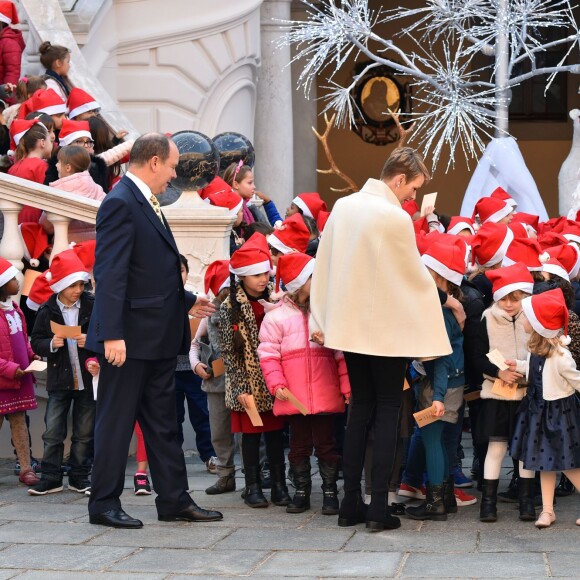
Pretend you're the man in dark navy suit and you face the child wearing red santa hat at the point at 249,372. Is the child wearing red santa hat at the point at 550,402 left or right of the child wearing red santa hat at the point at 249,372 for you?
right

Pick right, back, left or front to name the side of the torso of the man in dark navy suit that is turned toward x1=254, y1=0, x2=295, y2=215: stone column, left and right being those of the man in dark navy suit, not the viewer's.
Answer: left

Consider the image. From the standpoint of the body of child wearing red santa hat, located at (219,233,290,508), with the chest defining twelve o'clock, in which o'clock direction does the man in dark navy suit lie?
The man in dark navy suit is roughly at 3 o'clock from the child wearing red santa hat.

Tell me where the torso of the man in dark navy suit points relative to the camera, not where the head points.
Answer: to the viewer's right

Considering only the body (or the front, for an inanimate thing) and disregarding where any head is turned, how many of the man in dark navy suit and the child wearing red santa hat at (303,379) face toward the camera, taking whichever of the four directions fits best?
1

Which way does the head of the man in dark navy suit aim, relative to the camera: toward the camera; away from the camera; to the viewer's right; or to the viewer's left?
to the viewer's right

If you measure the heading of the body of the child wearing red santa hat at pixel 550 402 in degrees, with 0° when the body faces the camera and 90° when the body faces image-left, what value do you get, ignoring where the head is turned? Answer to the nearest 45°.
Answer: approximately 45°

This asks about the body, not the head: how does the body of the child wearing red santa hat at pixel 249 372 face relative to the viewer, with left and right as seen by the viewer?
facing the viewer and to the right of the viewer

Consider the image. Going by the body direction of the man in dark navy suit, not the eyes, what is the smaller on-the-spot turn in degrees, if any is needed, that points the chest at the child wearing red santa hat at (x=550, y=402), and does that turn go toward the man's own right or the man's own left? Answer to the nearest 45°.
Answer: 0° — they already face them

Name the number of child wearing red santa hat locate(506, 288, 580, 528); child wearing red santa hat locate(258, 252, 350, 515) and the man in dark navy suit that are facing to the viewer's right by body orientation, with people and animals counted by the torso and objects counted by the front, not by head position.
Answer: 1
